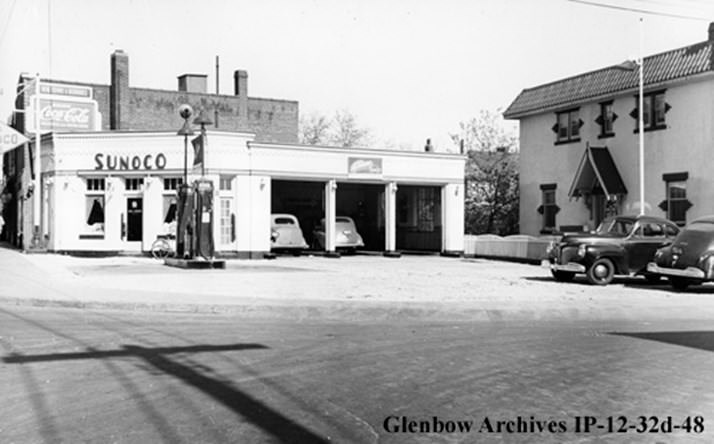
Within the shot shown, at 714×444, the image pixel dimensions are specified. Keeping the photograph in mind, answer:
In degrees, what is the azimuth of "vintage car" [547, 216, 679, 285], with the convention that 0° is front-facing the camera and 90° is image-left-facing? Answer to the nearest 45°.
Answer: approximately 45°

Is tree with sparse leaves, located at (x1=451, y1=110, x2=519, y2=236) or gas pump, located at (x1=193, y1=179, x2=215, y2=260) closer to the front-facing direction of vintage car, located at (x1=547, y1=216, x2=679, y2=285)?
the gas pump

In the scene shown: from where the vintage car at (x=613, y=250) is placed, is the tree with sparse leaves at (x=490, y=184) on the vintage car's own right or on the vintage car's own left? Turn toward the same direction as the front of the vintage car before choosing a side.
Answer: on the vintage car's own right

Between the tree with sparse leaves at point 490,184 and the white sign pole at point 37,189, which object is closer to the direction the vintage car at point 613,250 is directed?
the white sign pole

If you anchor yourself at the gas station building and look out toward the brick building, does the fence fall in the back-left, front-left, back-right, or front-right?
back-right

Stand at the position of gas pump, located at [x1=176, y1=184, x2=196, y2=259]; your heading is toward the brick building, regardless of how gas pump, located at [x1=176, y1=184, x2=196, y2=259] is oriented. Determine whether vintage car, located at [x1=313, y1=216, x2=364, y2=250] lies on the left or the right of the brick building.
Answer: right

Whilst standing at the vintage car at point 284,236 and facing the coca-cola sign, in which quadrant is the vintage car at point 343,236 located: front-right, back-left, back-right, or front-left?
back-right

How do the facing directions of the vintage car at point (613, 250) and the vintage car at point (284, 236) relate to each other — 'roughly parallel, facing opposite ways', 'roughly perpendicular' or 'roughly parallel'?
roughly perpendicular
